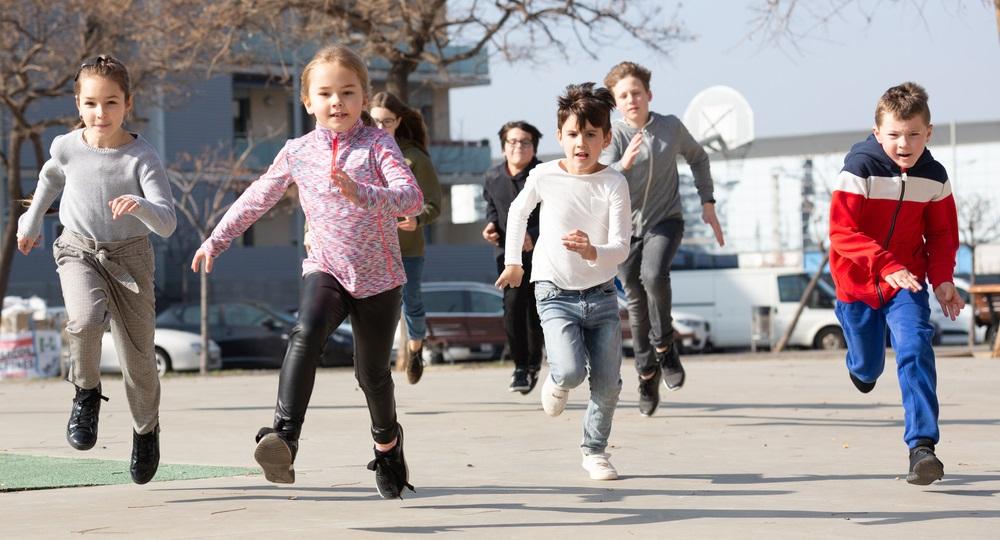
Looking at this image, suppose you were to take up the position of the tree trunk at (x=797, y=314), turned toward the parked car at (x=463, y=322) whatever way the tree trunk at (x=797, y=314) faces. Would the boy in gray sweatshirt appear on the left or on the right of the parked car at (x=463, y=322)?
left

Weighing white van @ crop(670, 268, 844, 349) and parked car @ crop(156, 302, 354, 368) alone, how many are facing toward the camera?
0

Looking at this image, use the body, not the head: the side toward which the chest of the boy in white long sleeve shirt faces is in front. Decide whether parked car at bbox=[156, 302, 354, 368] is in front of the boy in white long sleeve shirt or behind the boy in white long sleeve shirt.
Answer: behind

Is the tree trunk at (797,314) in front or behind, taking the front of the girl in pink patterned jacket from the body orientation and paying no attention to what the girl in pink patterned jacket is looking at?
behind

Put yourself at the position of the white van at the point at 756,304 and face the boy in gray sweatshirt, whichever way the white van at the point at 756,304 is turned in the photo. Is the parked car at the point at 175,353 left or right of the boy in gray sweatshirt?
right

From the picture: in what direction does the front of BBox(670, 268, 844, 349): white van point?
to the viewer's right

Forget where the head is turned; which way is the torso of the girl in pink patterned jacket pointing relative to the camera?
toward the camera

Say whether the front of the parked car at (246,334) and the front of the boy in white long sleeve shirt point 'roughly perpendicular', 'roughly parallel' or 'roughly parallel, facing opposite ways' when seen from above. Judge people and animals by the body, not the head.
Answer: roughly perpendicular

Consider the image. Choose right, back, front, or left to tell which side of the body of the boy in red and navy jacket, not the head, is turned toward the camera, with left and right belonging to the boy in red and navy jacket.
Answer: front

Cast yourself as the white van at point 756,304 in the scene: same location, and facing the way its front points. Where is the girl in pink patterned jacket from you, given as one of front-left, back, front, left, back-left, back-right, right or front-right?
right
